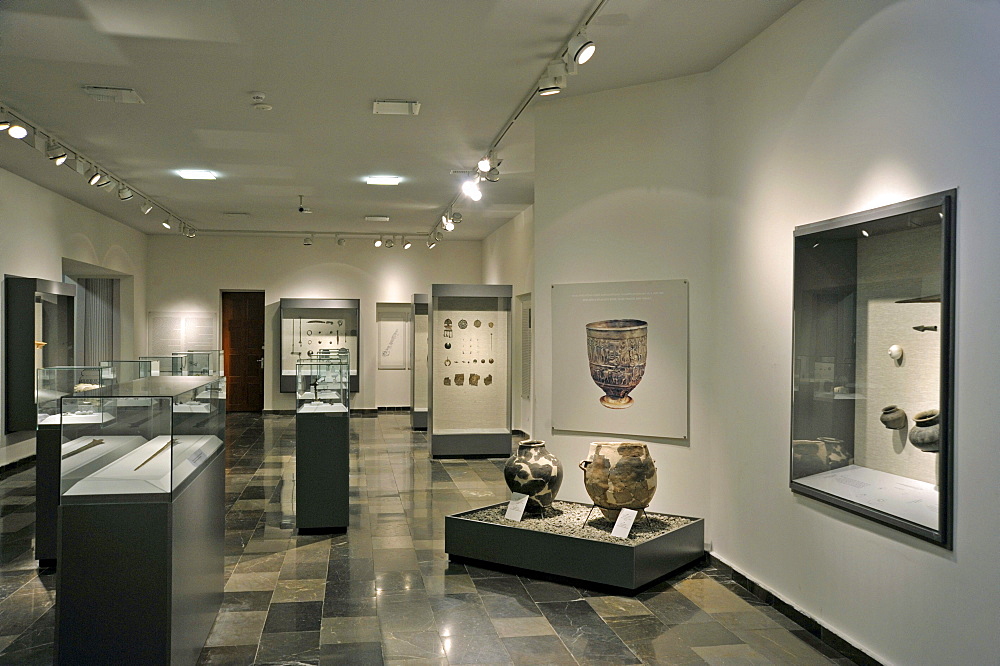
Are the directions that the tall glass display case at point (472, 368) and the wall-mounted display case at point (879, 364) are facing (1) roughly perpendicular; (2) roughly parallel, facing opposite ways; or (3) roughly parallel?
roughly perpendicular

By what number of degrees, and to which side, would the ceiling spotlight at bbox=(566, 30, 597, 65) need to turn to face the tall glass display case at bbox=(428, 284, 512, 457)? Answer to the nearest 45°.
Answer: approximately 135° to its left

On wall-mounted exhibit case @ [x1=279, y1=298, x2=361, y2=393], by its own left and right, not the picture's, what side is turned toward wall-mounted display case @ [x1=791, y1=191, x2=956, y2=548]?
front

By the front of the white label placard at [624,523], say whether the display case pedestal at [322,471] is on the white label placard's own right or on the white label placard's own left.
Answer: on the white label placard's own right

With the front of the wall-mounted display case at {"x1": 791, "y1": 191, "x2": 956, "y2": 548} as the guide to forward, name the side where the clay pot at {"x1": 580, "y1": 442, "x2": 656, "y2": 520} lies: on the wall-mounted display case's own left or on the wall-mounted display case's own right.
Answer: on the wall-mounted display case's own right

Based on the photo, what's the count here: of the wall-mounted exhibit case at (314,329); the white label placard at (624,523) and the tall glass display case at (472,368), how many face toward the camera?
3

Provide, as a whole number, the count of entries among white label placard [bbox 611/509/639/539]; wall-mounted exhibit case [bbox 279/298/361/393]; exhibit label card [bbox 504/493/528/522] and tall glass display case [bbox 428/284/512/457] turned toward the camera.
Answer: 4

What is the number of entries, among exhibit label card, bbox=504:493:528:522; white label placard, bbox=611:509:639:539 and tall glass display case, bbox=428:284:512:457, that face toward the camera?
3

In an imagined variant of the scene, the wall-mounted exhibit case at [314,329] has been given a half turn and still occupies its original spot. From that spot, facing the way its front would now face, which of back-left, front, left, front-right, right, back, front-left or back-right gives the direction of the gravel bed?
back

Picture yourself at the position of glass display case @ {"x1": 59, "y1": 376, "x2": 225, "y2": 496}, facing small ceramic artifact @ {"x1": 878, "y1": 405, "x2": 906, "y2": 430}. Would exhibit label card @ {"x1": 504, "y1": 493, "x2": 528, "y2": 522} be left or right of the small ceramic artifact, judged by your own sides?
left

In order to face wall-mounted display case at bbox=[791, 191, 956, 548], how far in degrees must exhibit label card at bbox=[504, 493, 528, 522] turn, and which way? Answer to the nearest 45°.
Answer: approximately 45° to its left

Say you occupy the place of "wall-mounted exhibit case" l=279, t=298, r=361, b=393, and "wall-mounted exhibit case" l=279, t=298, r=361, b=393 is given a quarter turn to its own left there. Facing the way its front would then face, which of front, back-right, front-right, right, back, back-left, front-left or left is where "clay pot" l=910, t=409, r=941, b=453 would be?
right

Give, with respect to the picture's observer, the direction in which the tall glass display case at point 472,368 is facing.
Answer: facing the viewer

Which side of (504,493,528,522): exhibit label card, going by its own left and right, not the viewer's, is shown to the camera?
front

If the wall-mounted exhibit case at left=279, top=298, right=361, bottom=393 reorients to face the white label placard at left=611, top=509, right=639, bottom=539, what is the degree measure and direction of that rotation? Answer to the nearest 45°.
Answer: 0° — it already faces it

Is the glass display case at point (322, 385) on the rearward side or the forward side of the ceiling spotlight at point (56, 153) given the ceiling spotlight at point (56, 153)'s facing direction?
on the forward side

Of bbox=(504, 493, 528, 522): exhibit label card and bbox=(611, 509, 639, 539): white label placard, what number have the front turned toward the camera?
2

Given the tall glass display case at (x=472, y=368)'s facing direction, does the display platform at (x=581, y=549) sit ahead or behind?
ahead
